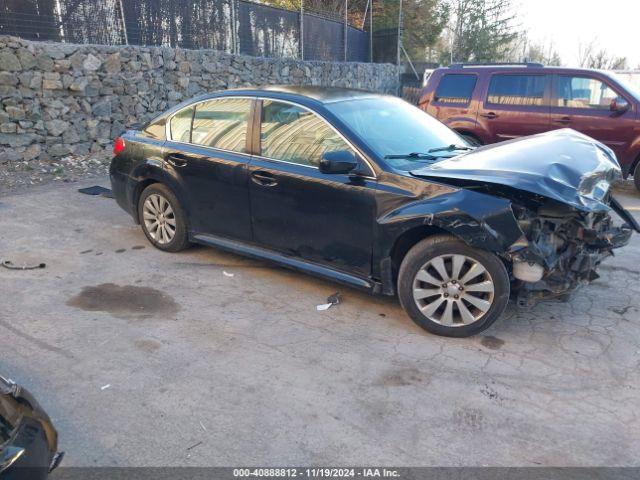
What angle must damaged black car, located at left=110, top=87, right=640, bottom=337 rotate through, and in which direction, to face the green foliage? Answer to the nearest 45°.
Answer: approximately 135° to its left

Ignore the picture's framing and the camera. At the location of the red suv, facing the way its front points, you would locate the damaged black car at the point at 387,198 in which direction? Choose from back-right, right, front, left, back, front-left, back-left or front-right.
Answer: right

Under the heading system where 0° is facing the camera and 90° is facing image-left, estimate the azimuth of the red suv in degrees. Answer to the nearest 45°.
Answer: approximately 270°

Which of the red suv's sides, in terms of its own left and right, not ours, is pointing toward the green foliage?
left

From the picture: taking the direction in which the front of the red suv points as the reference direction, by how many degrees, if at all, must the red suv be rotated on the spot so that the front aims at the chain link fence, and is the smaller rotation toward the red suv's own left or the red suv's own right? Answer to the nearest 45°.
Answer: approximately 180°

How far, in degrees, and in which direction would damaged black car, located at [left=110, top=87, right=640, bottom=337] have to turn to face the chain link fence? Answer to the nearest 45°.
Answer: approximately 180°

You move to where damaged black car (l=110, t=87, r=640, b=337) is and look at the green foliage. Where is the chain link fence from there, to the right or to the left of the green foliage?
left

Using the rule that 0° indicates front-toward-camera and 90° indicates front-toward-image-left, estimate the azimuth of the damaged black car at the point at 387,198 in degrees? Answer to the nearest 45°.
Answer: approximately 315°

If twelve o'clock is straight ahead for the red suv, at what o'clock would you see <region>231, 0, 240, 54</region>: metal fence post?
The metal fence post is roughly at 7 o'clock from the red suv.

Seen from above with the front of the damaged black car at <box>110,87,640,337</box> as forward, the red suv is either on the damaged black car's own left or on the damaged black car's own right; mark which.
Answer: on the damaged black car's own left

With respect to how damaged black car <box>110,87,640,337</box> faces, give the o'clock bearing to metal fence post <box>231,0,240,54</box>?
The metal fence post is roughly at 7 o'clock from the damaged black car.
